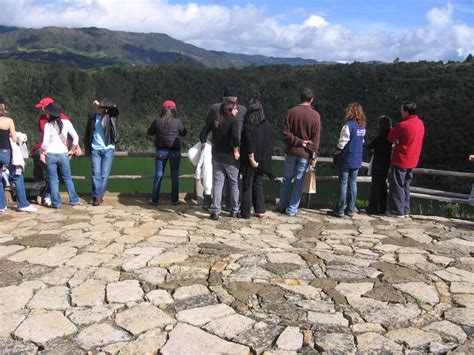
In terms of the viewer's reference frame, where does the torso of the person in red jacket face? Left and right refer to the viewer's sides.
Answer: facing away from the viewer and to the left of the viewer

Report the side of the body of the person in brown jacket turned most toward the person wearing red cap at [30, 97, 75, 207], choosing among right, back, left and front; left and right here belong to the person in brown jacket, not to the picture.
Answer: left

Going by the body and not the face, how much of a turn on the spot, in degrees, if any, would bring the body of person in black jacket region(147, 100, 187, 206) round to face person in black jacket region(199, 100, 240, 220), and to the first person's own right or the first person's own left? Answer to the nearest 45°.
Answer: approximately 135° to the first person's own right

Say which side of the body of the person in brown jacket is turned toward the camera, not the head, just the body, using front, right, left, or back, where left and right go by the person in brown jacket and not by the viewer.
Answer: back

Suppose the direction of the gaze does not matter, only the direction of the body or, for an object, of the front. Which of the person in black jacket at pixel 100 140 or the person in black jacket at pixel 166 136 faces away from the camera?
the person in black jacket at pixel 166 136

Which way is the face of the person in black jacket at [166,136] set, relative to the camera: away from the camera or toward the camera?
away from the camera

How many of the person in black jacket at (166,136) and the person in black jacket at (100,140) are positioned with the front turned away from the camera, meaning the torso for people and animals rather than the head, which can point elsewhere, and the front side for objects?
1

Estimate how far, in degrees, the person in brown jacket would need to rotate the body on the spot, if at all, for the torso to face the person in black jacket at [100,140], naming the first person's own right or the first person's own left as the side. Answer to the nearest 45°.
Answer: approximately 90° to the first person's own left

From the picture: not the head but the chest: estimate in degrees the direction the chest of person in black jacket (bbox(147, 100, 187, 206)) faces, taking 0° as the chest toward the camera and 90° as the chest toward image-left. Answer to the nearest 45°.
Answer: approximately 180°

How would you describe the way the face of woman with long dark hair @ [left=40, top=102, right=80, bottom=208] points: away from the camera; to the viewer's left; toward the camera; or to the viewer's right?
away from the camera

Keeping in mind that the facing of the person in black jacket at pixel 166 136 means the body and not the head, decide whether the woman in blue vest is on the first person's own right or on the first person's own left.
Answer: on the first person's own right

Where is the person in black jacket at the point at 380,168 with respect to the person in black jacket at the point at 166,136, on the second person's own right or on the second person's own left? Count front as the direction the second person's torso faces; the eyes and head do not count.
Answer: on the second person's own right
